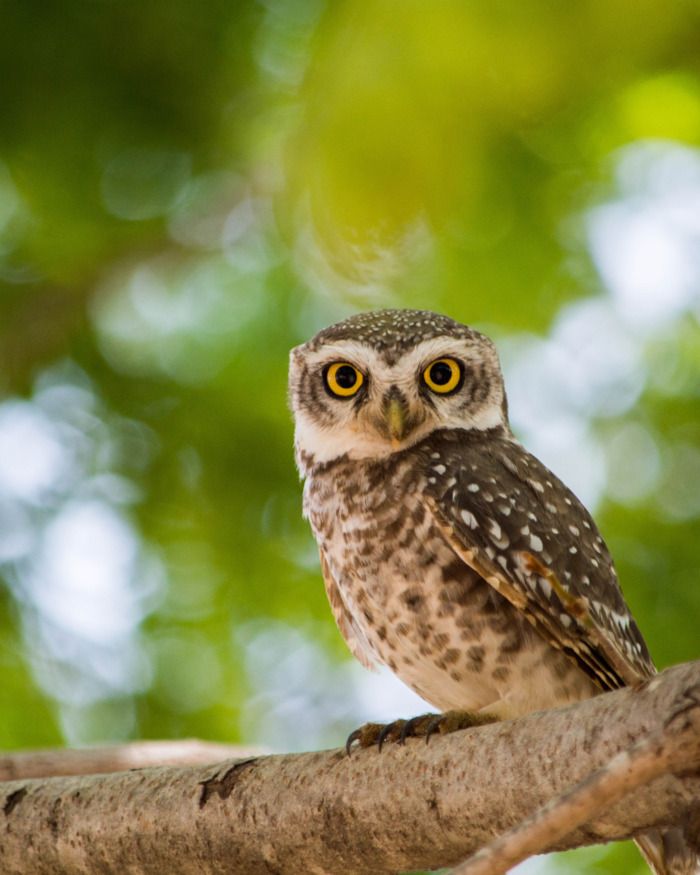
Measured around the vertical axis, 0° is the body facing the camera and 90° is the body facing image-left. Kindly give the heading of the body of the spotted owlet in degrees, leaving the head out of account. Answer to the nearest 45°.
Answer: approximately 45°

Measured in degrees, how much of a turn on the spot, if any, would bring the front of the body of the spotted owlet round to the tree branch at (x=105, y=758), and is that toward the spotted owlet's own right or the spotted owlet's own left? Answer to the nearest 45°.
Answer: approximately 45° to the spotted owlet's own right
